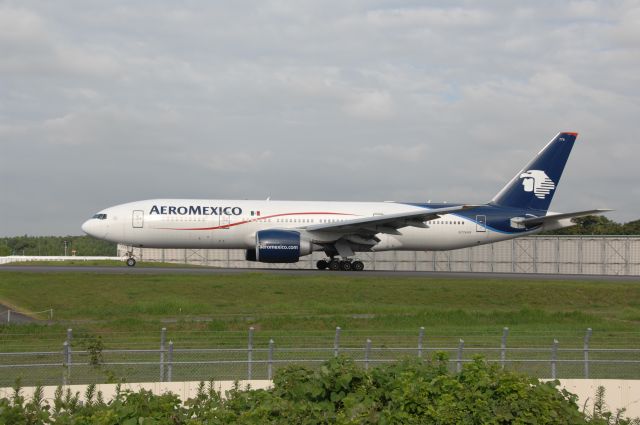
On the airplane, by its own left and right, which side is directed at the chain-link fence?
left

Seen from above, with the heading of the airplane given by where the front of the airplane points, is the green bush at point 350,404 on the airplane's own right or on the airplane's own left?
on the airplane's own left

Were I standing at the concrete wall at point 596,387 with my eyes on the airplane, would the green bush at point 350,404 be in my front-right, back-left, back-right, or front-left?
back-left

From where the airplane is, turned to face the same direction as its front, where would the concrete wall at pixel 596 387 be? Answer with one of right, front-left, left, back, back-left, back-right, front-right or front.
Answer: left

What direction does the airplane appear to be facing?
to the viewer's left
